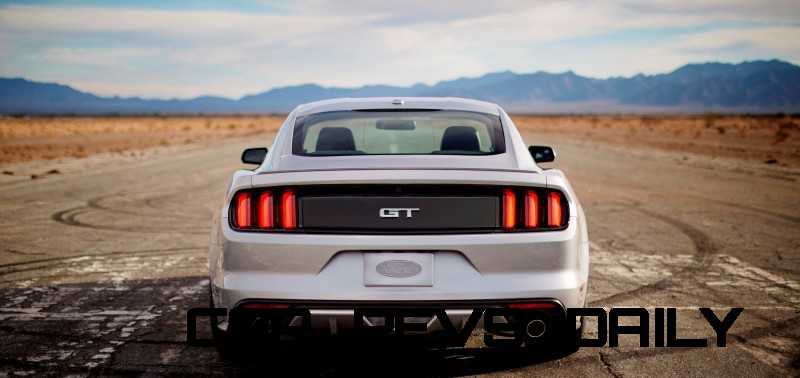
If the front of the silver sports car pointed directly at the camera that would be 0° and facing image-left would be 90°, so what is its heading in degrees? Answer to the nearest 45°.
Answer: approximately 180°
